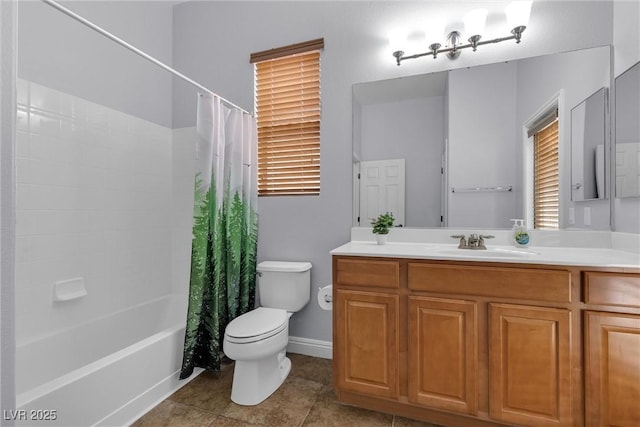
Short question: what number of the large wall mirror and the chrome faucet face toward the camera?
2

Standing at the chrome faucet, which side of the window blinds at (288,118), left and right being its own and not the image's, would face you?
left

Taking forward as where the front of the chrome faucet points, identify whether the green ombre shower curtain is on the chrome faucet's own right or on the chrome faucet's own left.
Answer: on the chrome faucet's own right

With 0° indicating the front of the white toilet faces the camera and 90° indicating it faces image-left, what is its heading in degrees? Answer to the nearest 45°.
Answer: approximately 45°

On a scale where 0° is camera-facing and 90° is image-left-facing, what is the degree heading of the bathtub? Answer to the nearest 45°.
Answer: approximately 315°

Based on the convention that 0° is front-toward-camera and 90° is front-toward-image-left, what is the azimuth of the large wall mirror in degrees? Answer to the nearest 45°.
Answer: approximately 0°
